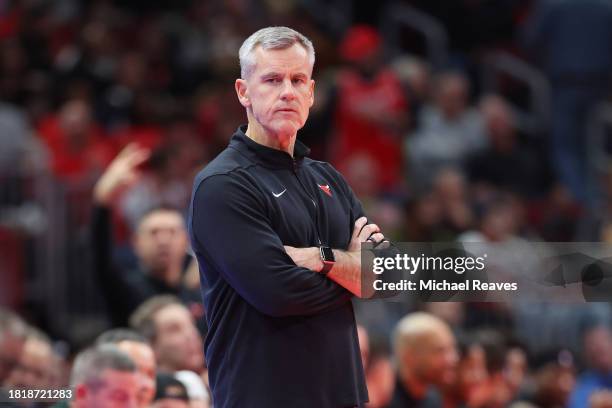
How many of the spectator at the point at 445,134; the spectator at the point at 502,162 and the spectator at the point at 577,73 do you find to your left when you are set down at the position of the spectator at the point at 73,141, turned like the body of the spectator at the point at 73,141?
3

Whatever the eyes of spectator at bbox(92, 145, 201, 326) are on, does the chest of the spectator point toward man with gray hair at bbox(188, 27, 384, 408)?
yes

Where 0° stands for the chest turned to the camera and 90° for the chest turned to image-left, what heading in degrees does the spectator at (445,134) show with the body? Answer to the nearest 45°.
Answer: approximately 0°

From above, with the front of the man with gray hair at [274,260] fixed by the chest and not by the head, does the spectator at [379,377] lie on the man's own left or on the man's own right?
on the man's own left

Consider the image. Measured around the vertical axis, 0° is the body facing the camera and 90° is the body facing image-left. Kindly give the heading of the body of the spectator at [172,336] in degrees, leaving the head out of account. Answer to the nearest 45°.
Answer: approximately 315°

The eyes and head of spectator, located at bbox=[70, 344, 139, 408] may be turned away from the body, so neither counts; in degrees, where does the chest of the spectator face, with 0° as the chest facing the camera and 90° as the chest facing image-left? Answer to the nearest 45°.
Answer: approximately 315°

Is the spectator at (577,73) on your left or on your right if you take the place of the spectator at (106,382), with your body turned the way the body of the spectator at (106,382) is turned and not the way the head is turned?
on your left
